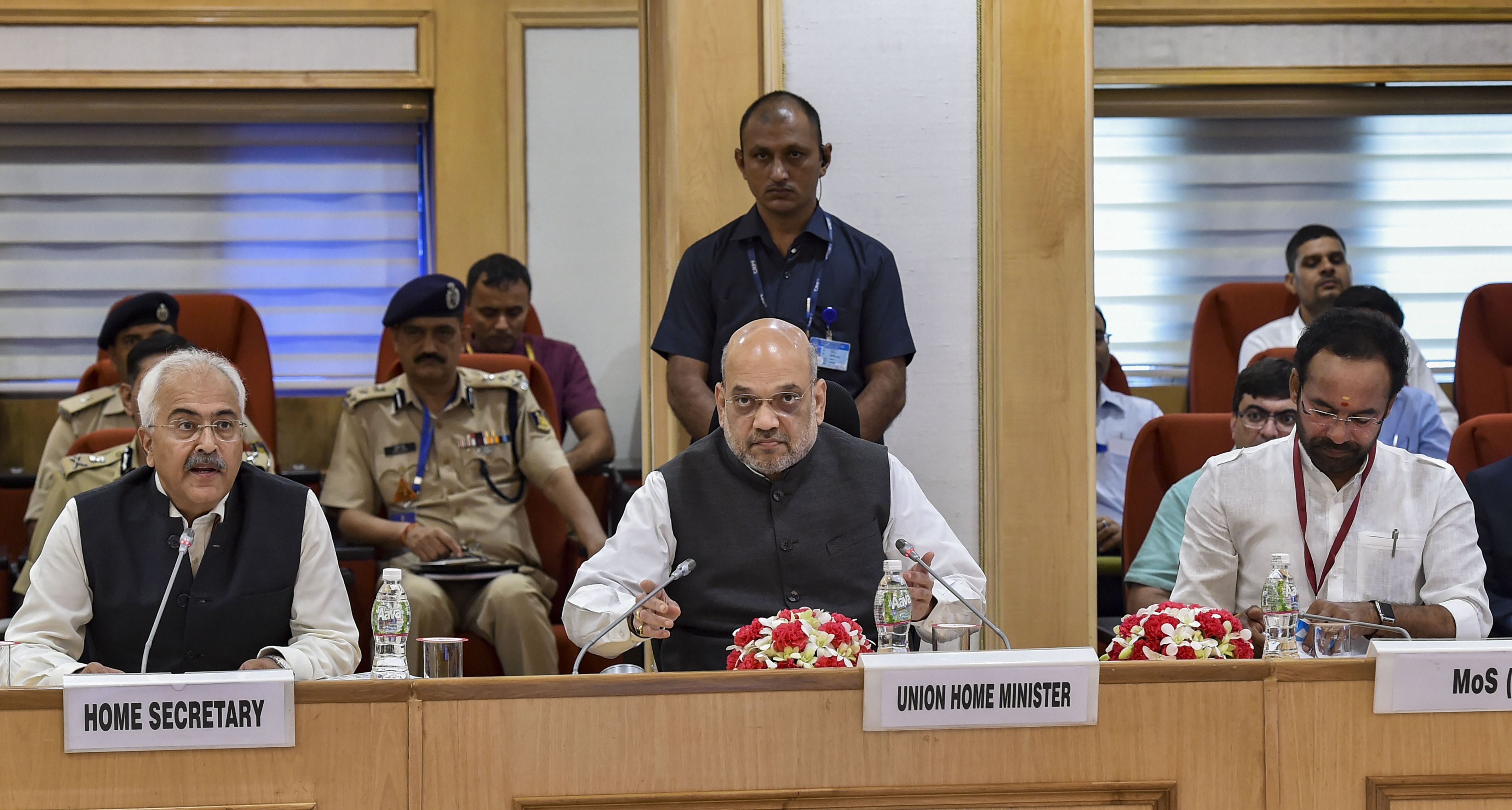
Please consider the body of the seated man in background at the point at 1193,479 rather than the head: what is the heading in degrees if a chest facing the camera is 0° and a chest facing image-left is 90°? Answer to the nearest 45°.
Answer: approximately 0°

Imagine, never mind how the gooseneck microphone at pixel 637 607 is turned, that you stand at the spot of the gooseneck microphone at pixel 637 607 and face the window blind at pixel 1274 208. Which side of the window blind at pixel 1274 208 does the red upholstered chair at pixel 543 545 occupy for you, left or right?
left

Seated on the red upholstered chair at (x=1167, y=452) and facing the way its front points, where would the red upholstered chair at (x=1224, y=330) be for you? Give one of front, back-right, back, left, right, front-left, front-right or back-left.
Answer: back

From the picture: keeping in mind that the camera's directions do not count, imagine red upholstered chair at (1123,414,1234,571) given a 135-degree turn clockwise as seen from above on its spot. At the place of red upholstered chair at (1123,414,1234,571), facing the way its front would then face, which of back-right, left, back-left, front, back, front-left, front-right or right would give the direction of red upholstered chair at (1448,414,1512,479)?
back-right

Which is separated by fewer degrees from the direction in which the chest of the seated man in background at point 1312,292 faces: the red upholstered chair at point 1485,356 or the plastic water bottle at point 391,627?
the plastic water bottle

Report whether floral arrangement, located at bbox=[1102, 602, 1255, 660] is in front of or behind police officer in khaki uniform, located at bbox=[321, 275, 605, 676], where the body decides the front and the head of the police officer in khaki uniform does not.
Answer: in front

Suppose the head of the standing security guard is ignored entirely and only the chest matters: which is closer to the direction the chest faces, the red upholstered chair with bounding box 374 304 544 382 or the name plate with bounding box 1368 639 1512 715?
the name plate

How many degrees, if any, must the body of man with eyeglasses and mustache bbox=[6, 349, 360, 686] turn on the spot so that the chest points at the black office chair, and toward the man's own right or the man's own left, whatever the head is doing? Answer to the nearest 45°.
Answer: approximately 90° to the man's own left
